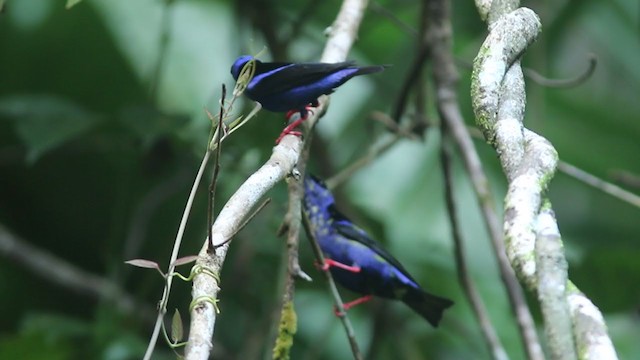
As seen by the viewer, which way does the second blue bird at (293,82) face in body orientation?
to the viewer's left

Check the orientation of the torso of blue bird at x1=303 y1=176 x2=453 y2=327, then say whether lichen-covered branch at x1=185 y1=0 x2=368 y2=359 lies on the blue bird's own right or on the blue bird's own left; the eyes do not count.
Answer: on the blue bird's own left

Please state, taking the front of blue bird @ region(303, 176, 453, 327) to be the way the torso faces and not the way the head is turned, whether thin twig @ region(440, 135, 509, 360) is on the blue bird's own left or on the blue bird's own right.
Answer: on the blue bird's own right

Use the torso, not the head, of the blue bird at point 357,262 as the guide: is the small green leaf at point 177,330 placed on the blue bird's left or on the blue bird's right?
on the blue bird's left

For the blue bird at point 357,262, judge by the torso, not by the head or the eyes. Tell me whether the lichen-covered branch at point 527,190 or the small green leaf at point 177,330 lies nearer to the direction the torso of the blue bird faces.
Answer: the small green leaf

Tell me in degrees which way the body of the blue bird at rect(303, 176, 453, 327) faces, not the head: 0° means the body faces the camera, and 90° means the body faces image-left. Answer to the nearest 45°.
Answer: approximately 90°

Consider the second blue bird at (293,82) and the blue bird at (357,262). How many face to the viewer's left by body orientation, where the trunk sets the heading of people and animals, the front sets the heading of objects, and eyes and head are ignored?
2
